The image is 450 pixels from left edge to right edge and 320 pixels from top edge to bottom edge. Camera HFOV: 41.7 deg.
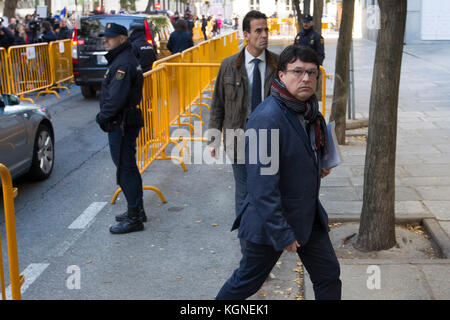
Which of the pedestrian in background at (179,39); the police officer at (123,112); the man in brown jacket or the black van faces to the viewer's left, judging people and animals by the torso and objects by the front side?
the police officer

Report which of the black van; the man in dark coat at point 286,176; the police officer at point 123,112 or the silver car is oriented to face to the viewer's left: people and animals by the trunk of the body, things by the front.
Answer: the police officer

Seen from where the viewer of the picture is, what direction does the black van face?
facing away from the viewer

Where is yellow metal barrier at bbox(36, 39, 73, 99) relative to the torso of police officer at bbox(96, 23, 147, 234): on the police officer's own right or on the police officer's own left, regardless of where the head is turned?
on the police officer's own right

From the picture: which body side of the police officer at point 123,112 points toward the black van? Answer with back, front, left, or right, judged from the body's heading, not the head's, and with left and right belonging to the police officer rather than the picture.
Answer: right

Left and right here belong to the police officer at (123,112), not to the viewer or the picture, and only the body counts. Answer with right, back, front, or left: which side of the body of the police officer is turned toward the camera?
left

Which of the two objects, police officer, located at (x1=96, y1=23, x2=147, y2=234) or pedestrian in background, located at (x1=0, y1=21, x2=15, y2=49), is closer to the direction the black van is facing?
the pedestrian in background

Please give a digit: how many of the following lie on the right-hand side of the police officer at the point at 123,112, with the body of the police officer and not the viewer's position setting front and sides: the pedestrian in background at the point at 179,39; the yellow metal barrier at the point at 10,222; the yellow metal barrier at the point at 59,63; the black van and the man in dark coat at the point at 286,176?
3

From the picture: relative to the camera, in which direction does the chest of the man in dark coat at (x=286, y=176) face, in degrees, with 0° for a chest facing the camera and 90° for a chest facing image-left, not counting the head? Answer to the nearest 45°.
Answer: approximately 315°

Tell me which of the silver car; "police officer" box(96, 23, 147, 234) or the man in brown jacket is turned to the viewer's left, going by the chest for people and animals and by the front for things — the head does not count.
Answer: the police officer
